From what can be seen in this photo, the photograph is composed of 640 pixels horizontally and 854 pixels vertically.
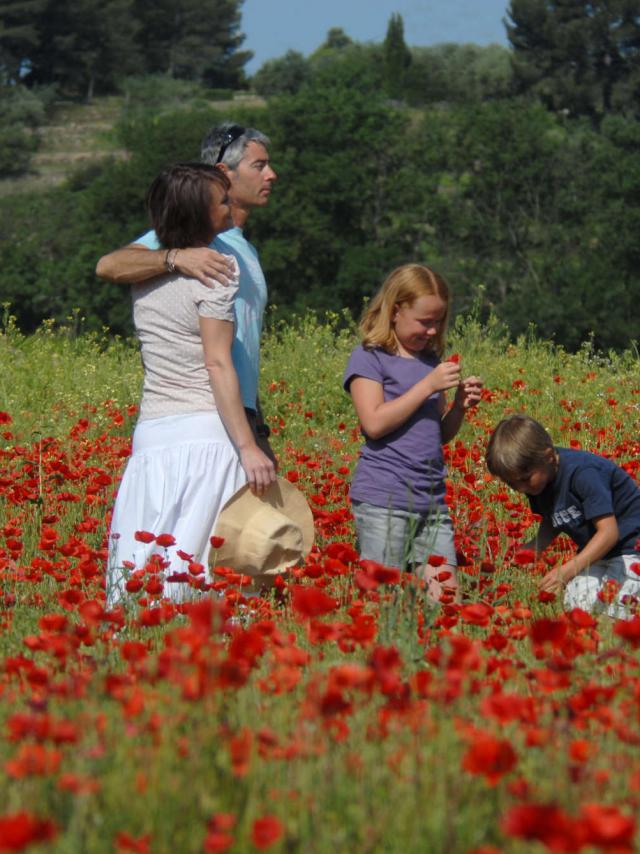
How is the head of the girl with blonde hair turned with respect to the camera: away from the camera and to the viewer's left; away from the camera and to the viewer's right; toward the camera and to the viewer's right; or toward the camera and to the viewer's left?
toward the camera and to the viewer's right

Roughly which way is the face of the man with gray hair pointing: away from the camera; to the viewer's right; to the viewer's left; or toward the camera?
to the viewer's right

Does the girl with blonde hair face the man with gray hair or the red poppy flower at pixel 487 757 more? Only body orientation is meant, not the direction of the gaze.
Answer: the red poppy flower

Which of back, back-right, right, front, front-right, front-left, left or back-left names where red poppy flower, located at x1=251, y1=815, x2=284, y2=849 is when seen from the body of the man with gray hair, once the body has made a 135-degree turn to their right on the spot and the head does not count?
front-left

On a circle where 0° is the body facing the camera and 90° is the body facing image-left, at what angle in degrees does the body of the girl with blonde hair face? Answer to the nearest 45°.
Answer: approximately 315°

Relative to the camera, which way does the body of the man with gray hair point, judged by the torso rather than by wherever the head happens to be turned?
to the viewer's right

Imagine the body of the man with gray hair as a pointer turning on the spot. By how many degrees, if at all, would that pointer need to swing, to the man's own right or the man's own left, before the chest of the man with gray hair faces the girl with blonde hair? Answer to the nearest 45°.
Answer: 0° — they already face them

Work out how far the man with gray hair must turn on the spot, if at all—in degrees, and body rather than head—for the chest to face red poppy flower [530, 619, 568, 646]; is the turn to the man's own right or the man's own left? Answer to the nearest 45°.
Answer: approximately 90° to the man's own right

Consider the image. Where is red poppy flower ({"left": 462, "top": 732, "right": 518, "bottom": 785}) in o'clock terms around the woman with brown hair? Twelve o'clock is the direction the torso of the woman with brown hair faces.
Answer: The red poppy flower is roughly at 4 o'clock from the woman with brown hair.

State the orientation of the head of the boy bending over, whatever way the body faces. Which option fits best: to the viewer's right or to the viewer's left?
to the viewer's left

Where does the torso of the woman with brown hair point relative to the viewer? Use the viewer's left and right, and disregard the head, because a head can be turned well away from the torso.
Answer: facing away from the viewer and to the right of the viewer

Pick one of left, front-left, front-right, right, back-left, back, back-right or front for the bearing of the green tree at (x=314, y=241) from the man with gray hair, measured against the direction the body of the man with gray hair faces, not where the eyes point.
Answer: left
